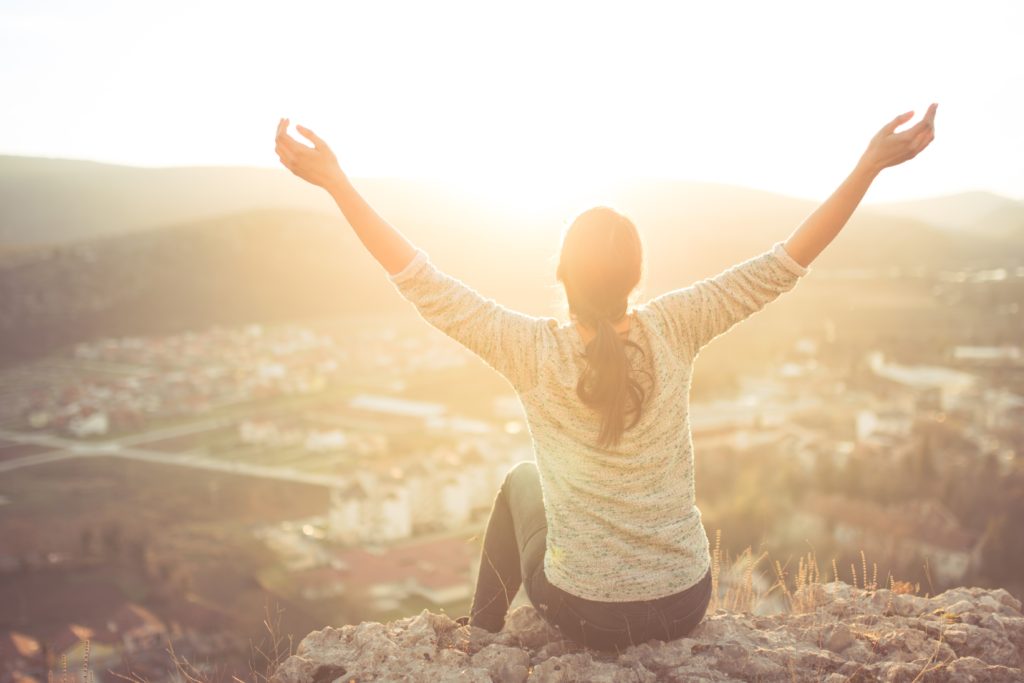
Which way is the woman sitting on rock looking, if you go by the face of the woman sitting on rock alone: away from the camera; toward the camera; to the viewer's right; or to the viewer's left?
away from the camera

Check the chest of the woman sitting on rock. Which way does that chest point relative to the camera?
away from the camera

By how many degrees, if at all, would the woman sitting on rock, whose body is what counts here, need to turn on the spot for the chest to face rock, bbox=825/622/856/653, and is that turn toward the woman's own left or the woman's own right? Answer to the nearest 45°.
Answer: approximately 45° to the woman's own right

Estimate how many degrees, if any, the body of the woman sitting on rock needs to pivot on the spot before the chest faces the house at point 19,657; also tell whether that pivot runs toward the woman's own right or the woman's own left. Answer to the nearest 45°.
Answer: approximately 45° to the woman's own left
